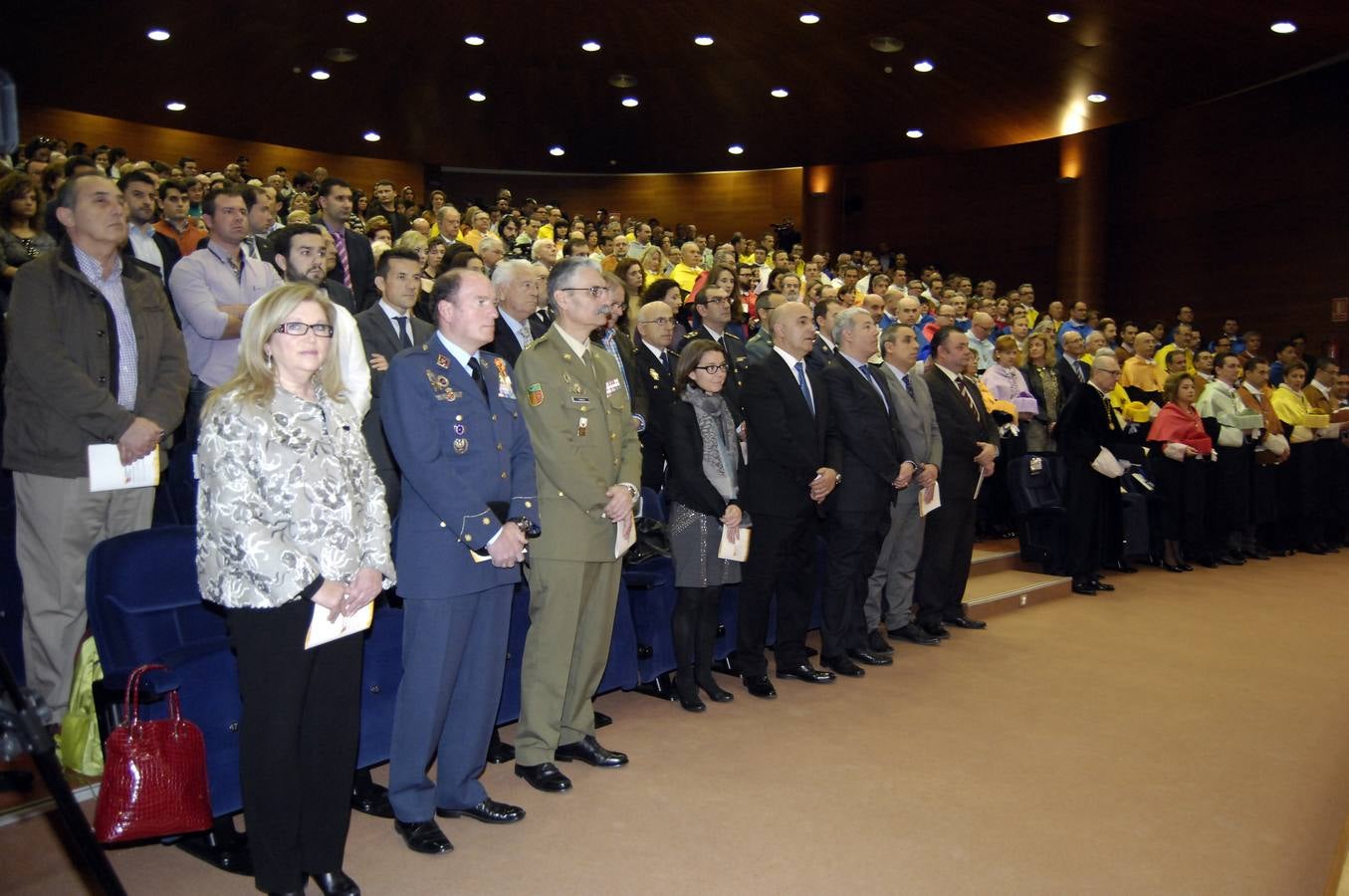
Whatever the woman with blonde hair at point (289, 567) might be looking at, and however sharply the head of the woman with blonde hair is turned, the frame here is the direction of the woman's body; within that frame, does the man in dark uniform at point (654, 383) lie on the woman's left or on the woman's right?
on the woman's left

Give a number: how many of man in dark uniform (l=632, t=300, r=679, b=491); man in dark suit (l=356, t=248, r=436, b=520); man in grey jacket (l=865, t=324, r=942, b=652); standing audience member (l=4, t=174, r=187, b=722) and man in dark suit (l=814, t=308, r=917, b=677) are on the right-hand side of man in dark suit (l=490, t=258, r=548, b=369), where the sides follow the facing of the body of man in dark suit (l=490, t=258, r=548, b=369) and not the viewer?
2

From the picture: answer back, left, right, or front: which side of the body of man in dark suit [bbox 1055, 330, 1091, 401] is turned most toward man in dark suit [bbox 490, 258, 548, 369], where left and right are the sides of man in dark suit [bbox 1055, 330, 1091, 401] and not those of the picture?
right

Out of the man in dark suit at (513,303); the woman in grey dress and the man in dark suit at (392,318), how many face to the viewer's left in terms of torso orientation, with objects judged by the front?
0

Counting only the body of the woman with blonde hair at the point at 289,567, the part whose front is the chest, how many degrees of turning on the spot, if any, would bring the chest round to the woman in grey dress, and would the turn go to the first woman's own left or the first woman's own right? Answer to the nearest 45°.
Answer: approximately 90° to the first woman's own left

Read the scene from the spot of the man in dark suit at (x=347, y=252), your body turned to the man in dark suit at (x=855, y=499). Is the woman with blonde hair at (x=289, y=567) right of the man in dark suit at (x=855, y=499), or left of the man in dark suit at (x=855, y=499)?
right

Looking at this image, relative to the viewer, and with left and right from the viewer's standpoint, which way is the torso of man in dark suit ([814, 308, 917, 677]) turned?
facing the viewer and to the right of the viewer

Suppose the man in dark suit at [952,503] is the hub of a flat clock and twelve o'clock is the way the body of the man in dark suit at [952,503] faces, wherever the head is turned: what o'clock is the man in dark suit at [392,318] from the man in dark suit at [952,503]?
the man in dark suit at [392,318] is roughly at 3 o'clock from the man in dark suit at [952,503].
